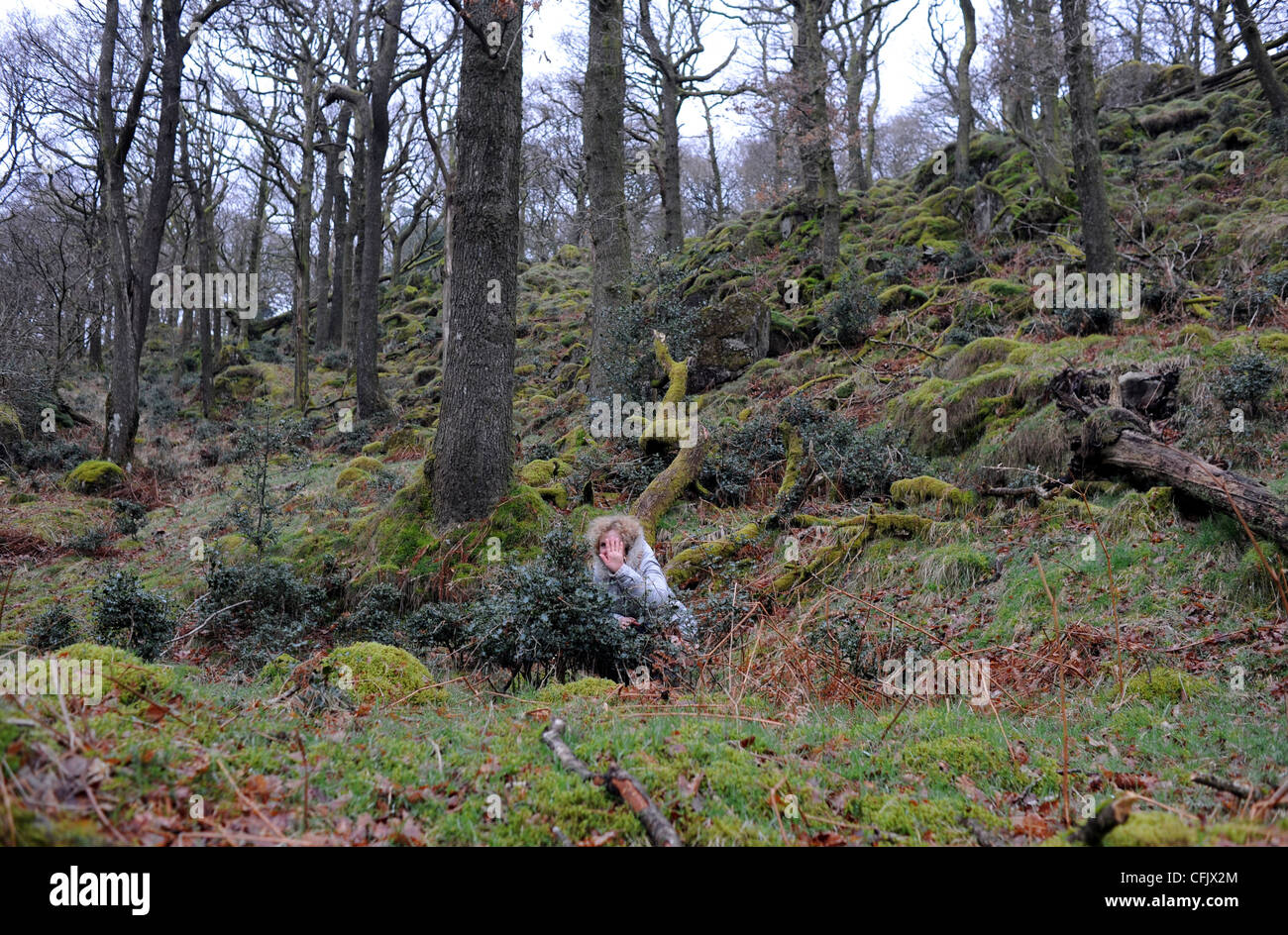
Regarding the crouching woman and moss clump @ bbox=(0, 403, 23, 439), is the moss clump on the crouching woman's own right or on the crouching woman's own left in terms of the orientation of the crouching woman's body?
on the crouching woman's own right

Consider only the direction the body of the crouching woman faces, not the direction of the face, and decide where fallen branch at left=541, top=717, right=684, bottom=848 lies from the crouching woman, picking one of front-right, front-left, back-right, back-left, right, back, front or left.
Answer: front-left

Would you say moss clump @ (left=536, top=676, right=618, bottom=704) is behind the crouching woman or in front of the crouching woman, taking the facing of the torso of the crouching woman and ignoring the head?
in front

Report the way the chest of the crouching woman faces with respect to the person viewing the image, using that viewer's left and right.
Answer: facing the viewer and to the left of the viewer

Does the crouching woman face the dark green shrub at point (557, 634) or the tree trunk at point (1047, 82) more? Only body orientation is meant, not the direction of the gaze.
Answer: the dark green shrub

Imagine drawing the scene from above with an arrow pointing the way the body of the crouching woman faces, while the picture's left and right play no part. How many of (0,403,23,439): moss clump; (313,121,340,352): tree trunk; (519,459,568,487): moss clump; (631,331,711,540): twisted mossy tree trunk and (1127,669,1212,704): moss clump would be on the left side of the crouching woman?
1

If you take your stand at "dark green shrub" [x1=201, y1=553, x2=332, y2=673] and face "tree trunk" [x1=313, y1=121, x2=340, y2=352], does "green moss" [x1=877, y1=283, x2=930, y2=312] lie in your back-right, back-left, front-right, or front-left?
front-right

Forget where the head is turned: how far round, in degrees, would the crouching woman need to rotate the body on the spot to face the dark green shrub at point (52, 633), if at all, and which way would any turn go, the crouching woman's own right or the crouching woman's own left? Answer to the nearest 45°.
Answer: approximately 45° to the crouching woman's own right

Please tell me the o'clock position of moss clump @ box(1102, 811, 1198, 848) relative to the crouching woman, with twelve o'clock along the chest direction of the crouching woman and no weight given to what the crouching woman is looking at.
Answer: The moss clump is roughly at 10 o'clock from the crouching woman.

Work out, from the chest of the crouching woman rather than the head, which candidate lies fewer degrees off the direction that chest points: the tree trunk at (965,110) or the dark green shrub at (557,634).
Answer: the dark green shrub

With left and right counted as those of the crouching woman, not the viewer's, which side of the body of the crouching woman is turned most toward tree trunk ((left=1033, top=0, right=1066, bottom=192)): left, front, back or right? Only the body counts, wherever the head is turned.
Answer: back

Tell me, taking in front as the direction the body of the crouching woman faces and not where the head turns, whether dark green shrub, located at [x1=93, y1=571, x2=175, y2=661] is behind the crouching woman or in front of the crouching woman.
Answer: in front

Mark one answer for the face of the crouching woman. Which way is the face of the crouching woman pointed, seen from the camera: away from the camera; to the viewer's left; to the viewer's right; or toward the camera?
toward the camera

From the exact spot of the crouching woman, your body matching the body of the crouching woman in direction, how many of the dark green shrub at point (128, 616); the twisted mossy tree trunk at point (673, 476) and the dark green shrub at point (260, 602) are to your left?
0
